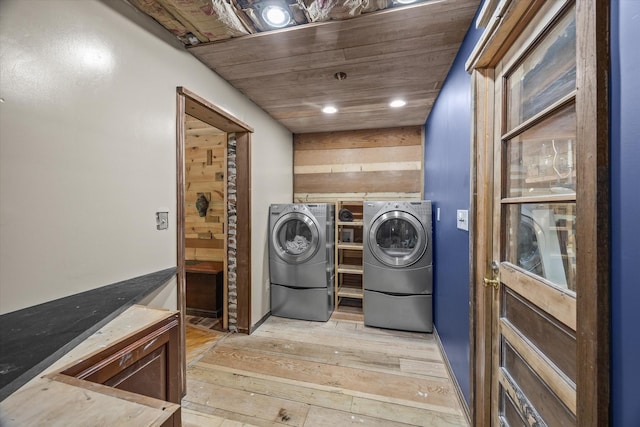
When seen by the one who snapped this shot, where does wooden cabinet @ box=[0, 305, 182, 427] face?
facing the viewer and to the right of the viewer

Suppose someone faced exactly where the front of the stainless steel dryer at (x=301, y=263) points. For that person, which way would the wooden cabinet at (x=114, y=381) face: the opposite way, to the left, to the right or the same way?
to the left

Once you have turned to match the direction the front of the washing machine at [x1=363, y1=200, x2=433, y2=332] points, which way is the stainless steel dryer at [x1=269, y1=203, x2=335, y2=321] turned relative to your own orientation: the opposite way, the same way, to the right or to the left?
the same way

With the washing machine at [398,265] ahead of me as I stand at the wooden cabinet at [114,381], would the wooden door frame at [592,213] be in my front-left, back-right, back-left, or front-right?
front-right

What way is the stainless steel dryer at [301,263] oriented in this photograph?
toward the camera

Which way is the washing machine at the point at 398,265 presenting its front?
toward the camera

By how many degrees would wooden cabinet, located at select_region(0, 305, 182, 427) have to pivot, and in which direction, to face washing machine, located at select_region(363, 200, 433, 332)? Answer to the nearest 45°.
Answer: approximately 45° to its left

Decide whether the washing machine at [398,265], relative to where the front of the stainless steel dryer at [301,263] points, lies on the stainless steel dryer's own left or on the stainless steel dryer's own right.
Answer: on the stainless steel dryer's own left

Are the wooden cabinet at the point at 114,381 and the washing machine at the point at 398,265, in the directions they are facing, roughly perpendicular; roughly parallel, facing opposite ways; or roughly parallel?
roughly perpendicular

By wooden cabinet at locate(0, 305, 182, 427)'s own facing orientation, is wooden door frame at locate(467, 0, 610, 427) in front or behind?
in front

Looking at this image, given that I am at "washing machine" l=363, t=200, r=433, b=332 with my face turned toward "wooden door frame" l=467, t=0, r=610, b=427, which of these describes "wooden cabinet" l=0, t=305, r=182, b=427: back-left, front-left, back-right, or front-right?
front-right

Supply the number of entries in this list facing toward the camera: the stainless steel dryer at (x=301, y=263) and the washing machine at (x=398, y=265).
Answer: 2

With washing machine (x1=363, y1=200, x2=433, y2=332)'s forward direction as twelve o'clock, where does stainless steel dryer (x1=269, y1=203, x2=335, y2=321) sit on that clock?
The stainless steel dryer is roughly at 3 o'clock from the washing machine.

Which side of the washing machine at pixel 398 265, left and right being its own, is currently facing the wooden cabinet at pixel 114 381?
front

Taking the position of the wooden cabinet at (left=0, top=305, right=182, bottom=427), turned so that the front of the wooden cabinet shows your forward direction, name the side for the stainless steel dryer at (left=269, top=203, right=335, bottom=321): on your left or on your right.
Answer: on your left

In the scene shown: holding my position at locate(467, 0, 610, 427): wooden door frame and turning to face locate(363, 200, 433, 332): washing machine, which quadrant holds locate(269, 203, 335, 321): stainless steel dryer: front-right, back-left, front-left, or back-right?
front-left
